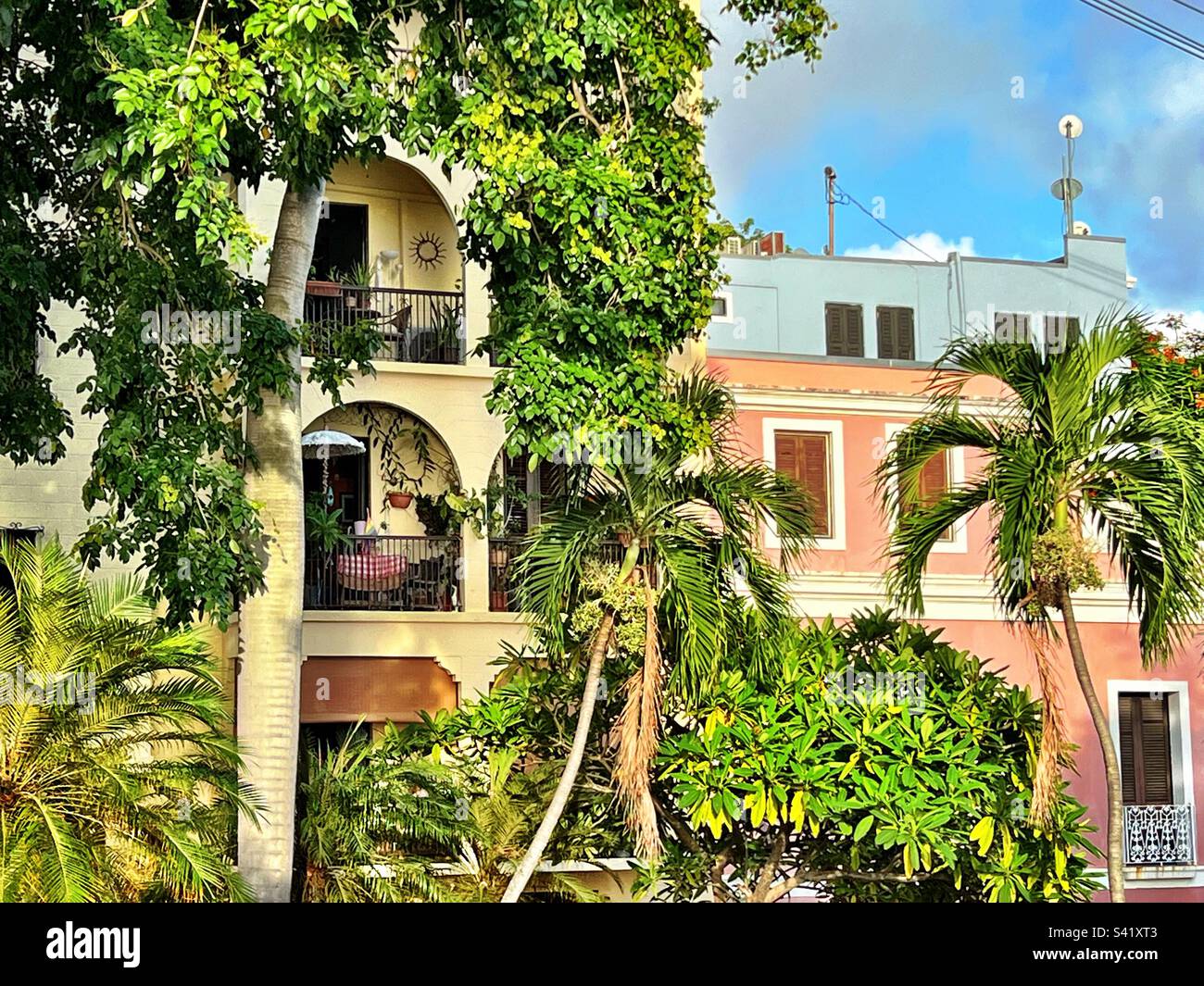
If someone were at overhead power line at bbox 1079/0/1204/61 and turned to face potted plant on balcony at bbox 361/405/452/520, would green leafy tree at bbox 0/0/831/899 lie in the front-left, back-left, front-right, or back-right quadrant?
front-left

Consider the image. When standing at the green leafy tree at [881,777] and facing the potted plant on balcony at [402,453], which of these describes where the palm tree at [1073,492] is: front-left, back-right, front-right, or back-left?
back-right
